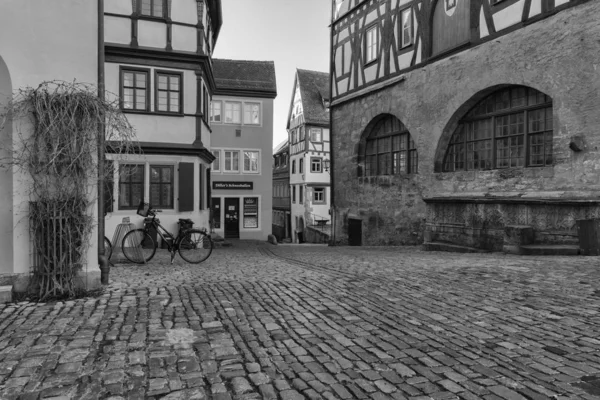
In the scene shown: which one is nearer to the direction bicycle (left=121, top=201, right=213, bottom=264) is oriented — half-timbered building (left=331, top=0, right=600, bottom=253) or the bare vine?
the bare vine

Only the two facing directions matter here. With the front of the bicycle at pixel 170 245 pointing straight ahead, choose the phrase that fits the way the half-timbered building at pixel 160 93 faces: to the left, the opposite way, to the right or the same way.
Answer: to the left

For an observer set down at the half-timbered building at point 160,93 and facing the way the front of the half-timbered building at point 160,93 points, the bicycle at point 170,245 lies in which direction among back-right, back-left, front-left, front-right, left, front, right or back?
front

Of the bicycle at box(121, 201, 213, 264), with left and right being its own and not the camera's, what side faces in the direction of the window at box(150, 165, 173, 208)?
right

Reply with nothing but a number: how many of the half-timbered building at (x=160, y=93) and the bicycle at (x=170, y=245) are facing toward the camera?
1

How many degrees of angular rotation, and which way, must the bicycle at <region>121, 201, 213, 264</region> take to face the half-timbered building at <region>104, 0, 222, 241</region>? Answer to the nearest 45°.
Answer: approximately 90° to its right

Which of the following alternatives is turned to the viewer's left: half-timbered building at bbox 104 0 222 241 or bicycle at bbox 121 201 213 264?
the bicycle

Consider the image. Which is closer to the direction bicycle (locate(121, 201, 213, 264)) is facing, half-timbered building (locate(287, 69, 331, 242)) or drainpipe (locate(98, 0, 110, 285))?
the drainpipe

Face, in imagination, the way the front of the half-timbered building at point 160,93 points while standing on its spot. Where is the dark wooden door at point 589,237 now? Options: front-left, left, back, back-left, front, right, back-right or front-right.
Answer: front-left

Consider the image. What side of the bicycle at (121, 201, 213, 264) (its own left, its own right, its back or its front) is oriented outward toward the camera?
left

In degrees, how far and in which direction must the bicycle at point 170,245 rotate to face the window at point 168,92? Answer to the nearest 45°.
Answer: approximately 90° to its right

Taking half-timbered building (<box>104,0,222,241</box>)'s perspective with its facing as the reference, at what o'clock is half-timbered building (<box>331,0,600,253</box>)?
half-timbered building (<box>331,0,600,253</box>) is roughly at 10 o'clock from half-timbered building (<box>104,0,222,241</box>).

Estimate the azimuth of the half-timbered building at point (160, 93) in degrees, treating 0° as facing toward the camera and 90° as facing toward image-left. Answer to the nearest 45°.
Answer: approximately 0°
